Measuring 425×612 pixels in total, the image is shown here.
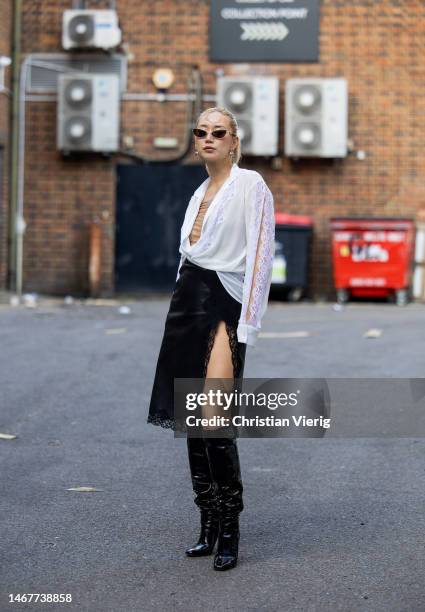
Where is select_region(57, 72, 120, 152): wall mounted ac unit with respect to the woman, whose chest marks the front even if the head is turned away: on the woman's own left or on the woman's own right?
on the woman's own right

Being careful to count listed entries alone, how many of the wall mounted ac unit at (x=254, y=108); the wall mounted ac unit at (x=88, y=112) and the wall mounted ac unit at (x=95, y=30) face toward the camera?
3

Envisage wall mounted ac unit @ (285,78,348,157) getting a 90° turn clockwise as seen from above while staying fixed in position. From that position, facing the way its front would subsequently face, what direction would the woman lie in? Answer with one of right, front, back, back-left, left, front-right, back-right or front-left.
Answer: left

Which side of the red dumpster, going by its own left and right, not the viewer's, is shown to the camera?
front

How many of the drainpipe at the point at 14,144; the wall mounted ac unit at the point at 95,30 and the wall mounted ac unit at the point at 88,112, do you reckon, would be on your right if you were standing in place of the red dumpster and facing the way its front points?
3

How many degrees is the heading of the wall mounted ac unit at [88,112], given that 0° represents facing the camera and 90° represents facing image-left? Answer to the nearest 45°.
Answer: approximately 0°

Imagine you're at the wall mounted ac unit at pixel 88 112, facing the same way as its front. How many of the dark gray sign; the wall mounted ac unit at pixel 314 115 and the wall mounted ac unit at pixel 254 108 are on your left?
3

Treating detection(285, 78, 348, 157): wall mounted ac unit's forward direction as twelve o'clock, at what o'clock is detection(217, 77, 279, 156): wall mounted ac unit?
detection(217, 77, 279, 156): wall mounted ac unit is roughly at 3 o'clock from detection(285, 78, 348, 157): wall mounted ac unit.

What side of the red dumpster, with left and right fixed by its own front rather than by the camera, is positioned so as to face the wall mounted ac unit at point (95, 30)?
right

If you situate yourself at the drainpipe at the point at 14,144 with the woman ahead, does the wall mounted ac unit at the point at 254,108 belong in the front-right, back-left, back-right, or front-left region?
front-left

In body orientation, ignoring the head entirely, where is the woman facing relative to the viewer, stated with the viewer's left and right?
facing the viewer and to the left of the viewer

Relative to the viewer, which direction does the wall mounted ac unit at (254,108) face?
toward the camera

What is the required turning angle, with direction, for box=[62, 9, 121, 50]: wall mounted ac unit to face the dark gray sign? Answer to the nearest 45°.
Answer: approximately 90° to its left

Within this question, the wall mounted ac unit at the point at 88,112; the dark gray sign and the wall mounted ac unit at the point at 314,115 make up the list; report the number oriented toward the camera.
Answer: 3
